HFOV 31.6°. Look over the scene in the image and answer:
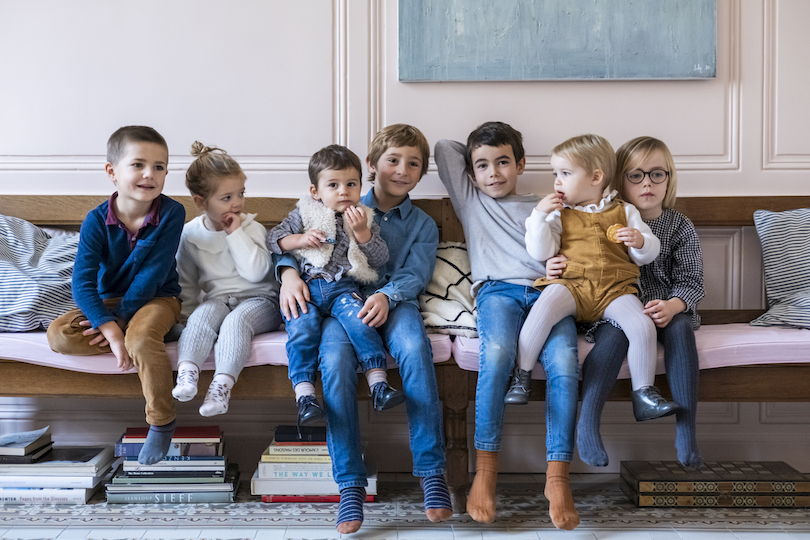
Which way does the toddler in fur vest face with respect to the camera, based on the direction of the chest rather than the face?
toward the camera

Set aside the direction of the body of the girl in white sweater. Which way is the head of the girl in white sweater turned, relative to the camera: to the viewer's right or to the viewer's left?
to the viewer's right

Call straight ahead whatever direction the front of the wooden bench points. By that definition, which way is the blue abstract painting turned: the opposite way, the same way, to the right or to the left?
the same way

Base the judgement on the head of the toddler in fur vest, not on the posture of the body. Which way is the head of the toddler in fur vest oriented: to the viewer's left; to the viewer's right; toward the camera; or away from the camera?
toward the camera

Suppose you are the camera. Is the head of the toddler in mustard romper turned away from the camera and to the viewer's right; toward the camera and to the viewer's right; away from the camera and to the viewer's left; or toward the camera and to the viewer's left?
toward the camera and to the viewer's left

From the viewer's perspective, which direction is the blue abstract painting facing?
toward the camera

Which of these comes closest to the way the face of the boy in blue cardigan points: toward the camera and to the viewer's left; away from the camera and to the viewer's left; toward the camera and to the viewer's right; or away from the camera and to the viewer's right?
toward the camera and to the viewer's right

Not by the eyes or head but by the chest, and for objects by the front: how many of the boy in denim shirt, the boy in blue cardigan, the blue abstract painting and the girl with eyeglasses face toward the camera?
4

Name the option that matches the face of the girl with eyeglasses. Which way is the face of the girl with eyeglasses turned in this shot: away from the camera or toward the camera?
toward the camera

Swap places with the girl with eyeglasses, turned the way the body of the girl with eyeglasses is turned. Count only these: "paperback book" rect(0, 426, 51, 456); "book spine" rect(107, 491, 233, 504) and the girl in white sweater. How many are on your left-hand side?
0

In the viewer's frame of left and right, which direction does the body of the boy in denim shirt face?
facing the viewer
